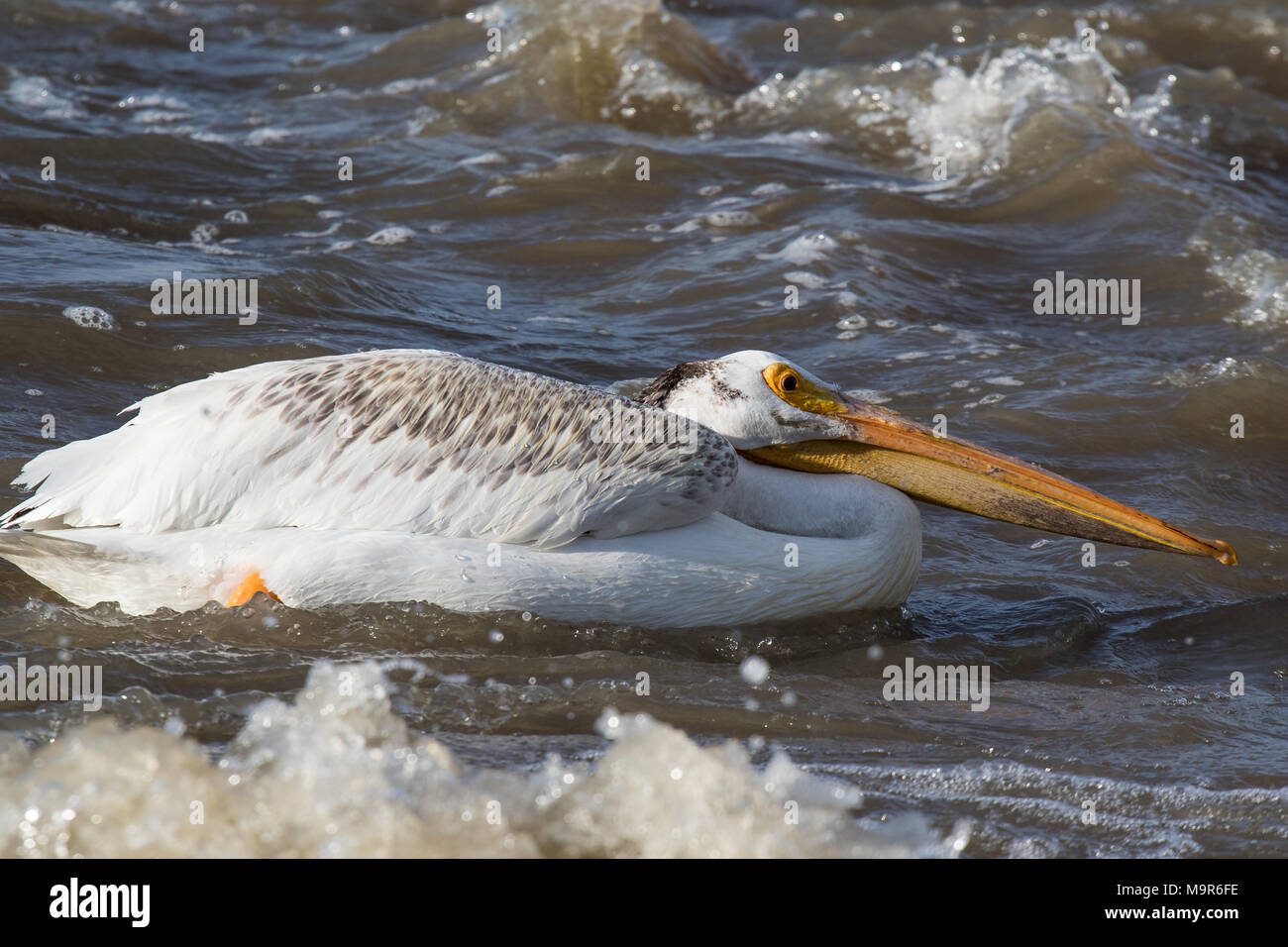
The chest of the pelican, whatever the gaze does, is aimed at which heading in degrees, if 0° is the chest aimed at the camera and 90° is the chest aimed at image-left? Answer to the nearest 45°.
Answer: approximately 270°
